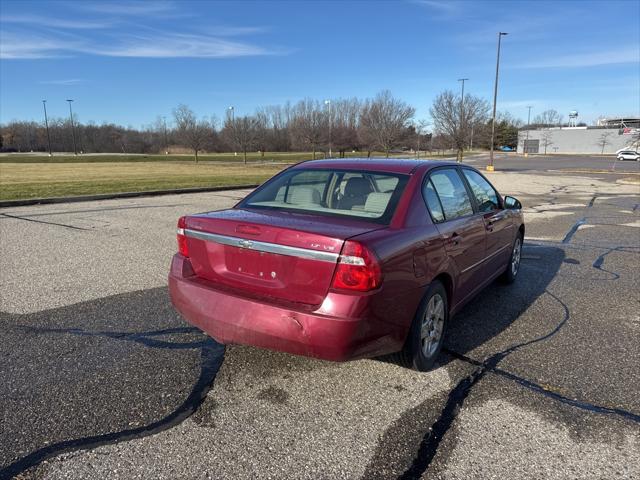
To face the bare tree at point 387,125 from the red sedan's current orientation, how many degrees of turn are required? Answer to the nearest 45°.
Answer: approximately 45° to its left

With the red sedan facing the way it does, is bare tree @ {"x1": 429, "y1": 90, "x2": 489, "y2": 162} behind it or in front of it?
in front

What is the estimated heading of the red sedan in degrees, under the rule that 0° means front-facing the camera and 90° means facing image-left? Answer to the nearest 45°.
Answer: approximately 225°

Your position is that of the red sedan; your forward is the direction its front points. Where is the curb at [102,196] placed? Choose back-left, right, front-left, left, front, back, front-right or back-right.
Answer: left

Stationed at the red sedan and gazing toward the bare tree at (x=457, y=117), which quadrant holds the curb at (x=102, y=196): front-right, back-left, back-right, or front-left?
front-left

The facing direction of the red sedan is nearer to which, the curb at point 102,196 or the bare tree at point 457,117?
the bare tree

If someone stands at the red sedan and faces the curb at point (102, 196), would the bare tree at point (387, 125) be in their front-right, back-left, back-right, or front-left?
front-right
